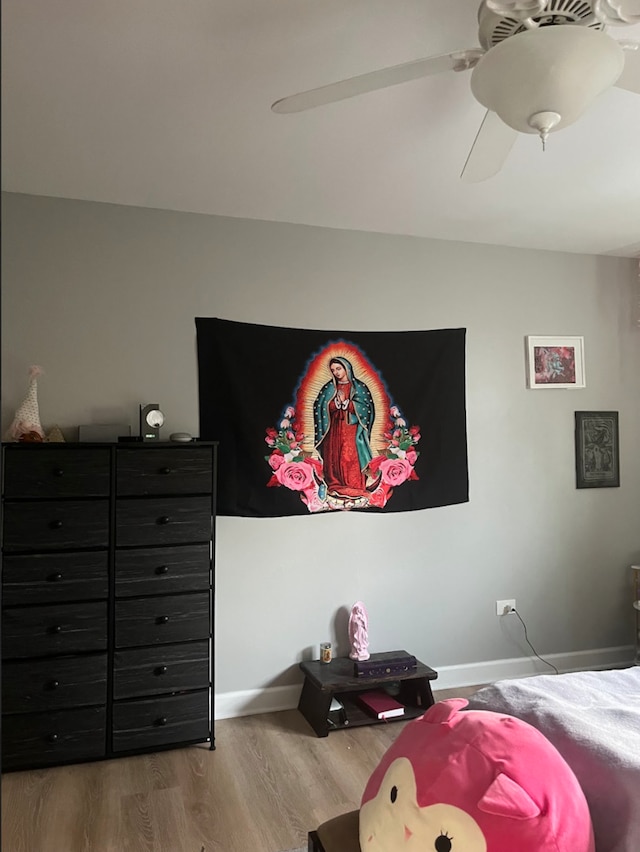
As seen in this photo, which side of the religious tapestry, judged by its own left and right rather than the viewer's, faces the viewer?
front

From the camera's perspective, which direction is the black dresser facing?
toward the camera

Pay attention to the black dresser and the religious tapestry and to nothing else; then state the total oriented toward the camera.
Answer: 2

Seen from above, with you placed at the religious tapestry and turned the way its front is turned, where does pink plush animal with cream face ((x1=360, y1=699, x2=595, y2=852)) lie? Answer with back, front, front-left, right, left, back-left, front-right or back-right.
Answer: front

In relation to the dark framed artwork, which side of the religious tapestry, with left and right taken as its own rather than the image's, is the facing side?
left

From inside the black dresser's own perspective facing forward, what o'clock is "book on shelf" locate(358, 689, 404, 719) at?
The book on shelf is roughly at 9 o'clock from the black dresser.

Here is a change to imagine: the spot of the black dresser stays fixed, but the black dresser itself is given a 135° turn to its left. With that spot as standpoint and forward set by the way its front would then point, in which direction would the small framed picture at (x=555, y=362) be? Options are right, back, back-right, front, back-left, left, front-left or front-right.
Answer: front-right

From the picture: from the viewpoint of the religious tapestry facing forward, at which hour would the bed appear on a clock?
The bed is roughly at 11 o'clock from the religious tapestry.

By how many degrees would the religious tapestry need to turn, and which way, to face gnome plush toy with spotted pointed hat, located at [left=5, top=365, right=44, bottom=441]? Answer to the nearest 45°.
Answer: approximately 45° to its right

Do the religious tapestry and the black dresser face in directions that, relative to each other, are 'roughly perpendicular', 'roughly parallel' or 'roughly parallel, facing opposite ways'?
roughly parallel

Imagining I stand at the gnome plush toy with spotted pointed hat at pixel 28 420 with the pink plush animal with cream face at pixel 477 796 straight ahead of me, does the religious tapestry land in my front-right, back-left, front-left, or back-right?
front-left

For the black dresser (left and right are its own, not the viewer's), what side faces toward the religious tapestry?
left

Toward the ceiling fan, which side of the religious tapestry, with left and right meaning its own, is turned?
front
